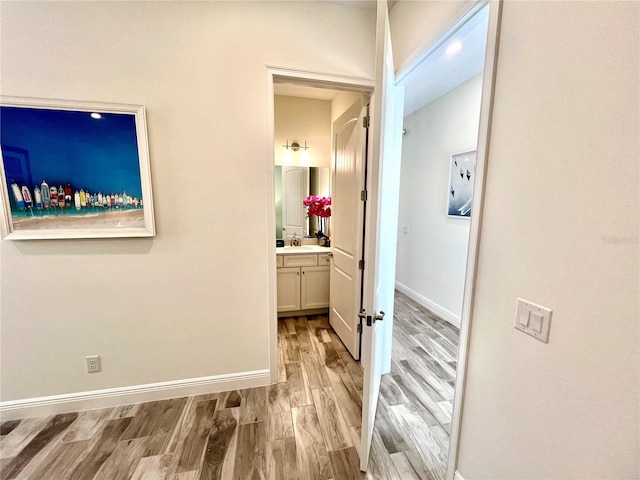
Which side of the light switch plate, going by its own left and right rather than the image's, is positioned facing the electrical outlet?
front

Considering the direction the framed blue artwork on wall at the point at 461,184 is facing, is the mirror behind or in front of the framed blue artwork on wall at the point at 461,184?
in front

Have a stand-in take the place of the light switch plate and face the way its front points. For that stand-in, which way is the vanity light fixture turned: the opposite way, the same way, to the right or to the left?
to the left

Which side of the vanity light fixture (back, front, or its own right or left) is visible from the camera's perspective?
front

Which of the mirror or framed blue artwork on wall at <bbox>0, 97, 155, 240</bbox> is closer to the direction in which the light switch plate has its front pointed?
the framed blue artwork on wall

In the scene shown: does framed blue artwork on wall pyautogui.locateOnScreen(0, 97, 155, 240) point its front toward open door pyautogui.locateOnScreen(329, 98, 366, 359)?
no

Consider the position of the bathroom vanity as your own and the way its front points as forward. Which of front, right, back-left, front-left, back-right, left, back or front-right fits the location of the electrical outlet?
front-right

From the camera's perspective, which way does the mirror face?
toward the camera

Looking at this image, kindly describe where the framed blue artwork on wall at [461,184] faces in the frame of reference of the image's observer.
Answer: facing the viewer and to the left of the viewer

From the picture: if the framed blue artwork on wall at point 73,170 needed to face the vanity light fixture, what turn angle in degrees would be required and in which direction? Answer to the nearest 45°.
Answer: approximately 90° to its left

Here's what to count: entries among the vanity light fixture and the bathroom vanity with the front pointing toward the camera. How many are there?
2

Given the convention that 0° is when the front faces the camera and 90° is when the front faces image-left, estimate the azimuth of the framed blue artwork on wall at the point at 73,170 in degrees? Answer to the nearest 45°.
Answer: approximately 0°

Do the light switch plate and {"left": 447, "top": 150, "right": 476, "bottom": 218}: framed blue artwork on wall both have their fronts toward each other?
no

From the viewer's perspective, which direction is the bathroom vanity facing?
toward the camera

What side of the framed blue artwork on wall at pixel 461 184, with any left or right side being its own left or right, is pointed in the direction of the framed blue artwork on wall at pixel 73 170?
front

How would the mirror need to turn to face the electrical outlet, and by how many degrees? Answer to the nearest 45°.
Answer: approximately 45° to its right

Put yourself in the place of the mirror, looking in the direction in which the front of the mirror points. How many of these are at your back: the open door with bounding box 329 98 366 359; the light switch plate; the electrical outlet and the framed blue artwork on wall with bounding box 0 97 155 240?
0

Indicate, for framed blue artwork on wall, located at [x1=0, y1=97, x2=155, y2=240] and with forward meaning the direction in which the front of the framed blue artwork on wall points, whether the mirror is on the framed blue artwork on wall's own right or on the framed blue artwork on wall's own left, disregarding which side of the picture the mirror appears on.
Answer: on the framed blue artwork on wall's own left
